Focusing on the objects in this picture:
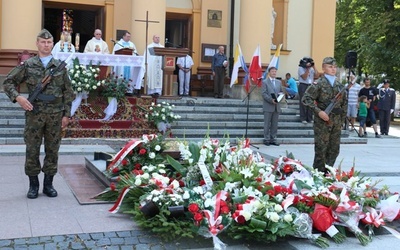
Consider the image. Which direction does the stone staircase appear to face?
toward the camera

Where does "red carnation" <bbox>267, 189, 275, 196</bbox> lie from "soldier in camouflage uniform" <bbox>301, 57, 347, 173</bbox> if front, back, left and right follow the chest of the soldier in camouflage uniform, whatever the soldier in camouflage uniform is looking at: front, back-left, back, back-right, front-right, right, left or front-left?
front-right

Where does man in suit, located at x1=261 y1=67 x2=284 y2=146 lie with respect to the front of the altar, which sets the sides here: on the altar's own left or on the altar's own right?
on the altar's own left

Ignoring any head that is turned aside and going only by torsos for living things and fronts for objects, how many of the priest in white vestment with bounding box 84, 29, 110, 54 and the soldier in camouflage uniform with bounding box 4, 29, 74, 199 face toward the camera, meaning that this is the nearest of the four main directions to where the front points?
2

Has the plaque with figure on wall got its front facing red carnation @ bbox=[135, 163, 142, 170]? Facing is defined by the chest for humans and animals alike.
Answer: yes

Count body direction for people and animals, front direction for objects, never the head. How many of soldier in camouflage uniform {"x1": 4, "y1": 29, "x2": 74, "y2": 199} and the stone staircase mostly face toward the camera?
2

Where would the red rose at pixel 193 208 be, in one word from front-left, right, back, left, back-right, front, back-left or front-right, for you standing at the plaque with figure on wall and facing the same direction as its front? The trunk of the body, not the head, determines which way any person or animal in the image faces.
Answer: front

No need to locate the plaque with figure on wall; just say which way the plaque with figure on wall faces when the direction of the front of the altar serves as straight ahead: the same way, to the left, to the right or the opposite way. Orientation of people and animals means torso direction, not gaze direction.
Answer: the same way

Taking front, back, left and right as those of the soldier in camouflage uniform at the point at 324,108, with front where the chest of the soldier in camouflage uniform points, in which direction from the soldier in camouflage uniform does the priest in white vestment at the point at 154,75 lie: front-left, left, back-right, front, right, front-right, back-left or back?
back

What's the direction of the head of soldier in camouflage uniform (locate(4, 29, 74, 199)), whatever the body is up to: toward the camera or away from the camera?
toward the camera

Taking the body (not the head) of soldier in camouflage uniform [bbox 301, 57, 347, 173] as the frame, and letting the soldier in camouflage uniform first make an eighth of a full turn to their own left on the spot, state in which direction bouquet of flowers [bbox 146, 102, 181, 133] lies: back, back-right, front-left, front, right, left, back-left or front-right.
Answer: back-left

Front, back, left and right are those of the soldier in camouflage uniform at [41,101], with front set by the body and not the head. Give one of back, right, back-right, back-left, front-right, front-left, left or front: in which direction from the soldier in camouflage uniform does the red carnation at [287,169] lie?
left

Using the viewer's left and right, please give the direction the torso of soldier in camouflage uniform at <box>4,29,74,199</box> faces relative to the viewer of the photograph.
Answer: facing the viewer

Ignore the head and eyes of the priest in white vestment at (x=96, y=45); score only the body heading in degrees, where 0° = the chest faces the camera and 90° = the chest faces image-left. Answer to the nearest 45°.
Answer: approximately 0°

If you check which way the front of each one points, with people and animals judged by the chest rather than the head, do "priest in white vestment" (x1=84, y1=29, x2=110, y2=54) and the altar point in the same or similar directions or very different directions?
same or similar directions

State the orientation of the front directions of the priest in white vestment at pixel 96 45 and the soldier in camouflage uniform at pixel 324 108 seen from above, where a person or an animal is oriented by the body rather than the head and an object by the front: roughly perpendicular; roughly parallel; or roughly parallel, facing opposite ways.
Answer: roughly parallel

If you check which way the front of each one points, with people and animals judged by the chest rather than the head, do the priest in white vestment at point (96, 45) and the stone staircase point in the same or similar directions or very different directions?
same or similar directions
